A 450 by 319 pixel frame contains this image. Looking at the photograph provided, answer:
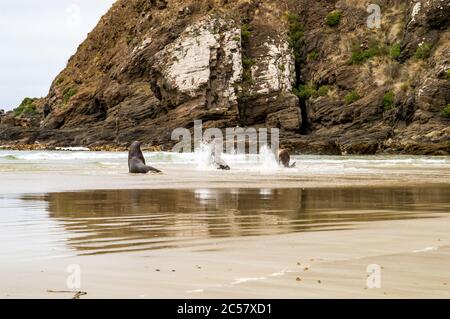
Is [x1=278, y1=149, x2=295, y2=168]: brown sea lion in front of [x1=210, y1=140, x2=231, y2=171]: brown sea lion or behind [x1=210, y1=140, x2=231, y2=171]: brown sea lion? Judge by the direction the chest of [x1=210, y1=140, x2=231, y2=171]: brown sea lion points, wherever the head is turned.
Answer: behind

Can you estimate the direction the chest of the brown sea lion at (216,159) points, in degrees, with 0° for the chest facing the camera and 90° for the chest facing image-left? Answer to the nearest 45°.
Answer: approximately 90°

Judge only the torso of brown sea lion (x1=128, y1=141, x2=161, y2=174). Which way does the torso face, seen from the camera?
to the viewer's left

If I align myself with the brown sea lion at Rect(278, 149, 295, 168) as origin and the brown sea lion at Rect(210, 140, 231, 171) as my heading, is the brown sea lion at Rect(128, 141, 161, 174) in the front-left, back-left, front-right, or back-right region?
front-left

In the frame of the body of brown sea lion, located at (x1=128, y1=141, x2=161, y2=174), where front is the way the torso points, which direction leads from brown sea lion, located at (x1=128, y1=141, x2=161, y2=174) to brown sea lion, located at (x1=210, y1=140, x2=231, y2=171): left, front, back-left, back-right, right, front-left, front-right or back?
back-right

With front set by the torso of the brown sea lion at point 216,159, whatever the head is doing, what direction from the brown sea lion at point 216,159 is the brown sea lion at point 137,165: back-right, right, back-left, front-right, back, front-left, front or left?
front-left
